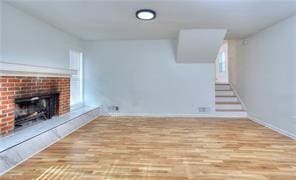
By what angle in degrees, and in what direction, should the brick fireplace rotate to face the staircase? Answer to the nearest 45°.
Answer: approximately 45° to its left

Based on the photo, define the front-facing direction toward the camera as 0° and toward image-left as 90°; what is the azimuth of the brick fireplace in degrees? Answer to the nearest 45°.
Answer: approximately 315°
